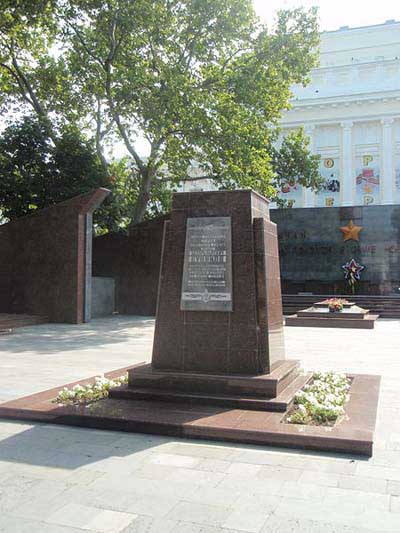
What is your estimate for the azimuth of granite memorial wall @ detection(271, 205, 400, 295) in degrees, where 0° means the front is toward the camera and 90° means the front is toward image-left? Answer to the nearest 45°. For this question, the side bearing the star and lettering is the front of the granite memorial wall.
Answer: approximately 0°

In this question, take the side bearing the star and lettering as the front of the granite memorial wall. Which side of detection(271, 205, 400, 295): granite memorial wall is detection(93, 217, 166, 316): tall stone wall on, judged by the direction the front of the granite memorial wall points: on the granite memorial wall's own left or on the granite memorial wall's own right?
on the granite memorial wall's own right

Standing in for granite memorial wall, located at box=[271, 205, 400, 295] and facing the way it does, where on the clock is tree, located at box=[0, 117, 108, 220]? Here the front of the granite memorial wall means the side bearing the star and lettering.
The tree is roughly at 2 o'clock from the granite memorial wall.

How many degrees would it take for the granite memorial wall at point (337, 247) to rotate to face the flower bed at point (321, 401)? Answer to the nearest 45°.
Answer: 0° — it already faces it

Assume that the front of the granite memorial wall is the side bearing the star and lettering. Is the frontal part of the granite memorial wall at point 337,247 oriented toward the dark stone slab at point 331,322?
yes

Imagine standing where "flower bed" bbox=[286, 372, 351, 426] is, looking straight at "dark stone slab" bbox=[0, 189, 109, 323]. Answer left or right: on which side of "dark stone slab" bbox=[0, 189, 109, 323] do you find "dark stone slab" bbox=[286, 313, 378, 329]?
right

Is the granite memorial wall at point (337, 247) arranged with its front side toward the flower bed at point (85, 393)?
yes

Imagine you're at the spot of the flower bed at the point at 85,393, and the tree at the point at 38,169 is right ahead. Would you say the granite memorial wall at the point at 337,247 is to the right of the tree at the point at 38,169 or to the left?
right

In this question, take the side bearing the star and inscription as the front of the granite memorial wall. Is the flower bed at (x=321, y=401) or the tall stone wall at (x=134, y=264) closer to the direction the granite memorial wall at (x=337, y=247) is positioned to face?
the flower bed

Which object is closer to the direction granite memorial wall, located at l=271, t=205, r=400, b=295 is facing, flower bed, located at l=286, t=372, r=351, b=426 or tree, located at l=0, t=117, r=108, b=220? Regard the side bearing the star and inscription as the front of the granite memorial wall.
the flower bed
